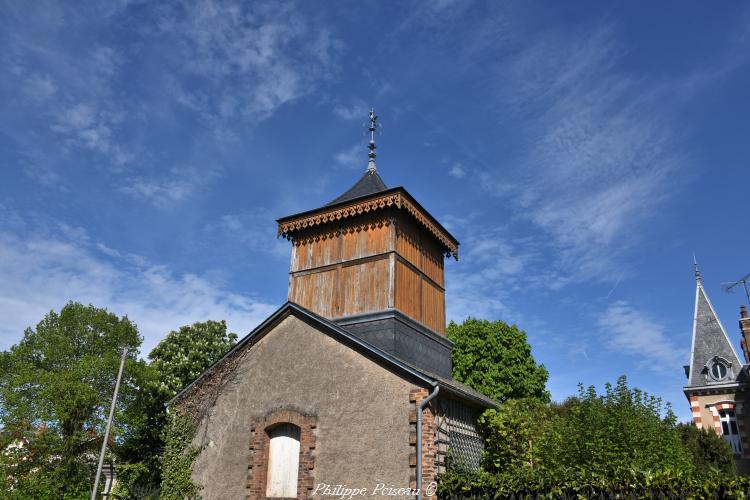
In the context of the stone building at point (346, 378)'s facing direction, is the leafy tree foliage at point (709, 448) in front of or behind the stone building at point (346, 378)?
behind

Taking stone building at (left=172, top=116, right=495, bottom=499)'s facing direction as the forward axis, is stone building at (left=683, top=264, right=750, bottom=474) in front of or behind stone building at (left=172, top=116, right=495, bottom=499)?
behind

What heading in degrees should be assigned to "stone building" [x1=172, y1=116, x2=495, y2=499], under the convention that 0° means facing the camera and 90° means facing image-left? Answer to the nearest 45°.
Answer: approximately 45°

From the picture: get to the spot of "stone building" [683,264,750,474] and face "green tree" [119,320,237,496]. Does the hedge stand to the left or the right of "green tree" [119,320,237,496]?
left

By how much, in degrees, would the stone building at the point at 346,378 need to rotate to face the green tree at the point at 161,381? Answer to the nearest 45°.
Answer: approximately 90° to its right

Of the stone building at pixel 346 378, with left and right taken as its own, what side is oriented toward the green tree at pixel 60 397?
right

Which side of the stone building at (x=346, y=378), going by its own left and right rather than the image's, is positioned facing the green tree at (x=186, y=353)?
right

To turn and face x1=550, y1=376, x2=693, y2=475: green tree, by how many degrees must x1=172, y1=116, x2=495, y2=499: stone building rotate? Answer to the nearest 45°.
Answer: approximately 135° to its left
